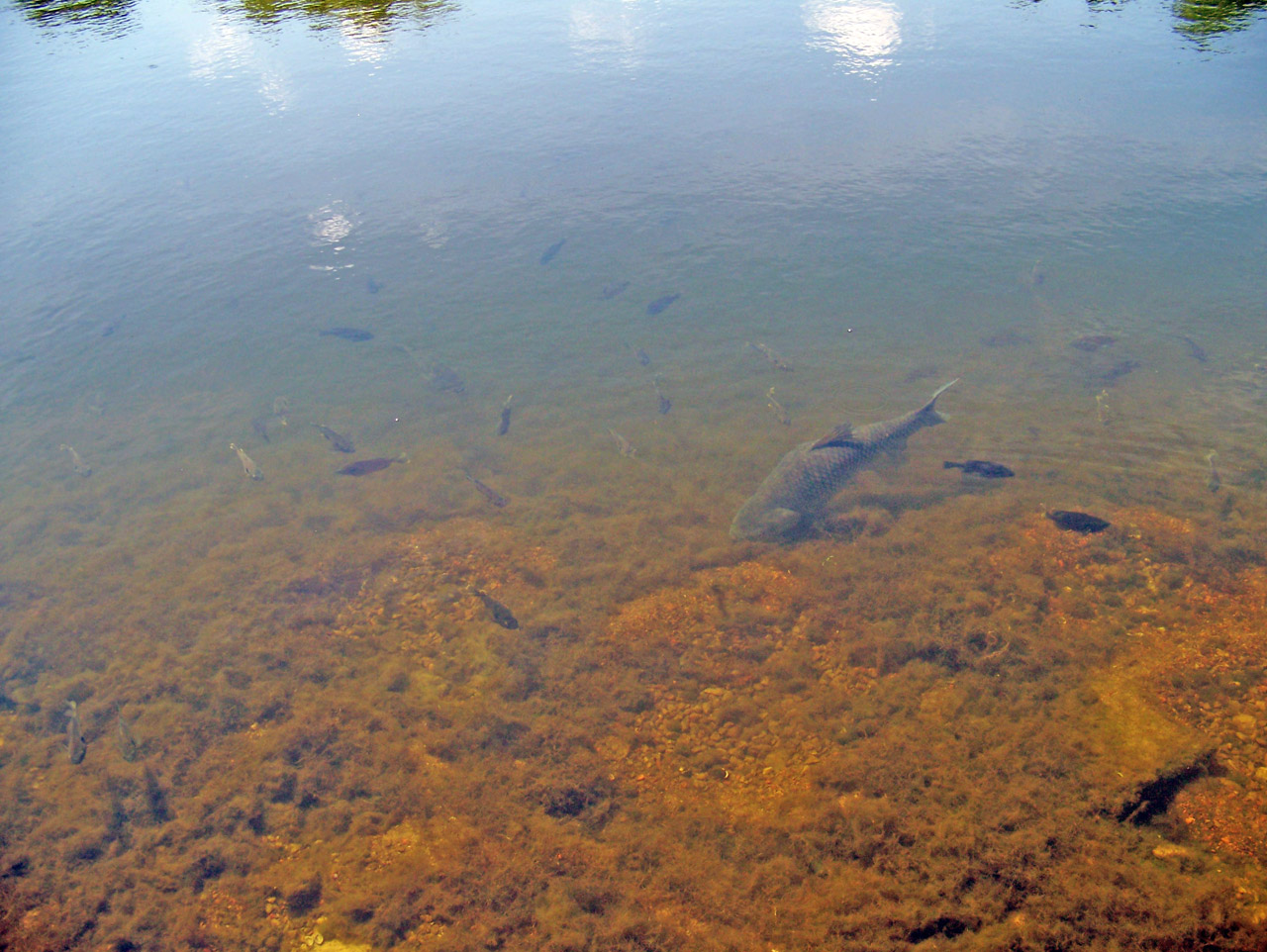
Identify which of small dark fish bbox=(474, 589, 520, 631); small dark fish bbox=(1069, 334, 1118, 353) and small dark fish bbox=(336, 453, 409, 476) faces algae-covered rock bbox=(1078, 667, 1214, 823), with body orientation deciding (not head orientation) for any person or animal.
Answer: small dark fish bbox=(474, 589, 520, 631)

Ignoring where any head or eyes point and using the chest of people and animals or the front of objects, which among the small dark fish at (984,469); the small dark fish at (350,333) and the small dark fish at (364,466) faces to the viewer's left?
the small dark fish at (364,466)

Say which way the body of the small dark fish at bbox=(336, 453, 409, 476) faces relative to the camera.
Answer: to the viewer's left

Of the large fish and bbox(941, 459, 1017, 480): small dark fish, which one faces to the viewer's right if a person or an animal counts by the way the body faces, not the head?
the small dark fish

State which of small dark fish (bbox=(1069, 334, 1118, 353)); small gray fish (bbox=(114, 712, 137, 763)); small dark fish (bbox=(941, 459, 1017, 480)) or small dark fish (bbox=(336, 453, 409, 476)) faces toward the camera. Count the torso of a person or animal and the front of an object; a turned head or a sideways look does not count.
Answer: small gray fish (bbox=(114, 712, 137, 763))

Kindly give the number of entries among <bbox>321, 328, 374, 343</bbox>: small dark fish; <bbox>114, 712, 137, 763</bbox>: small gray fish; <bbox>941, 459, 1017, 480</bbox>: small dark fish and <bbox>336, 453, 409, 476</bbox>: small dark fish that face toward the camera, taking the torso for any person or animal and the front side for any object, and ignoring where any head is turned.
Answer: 1
